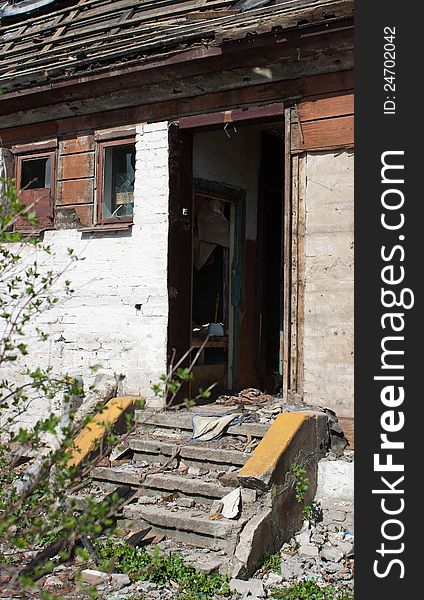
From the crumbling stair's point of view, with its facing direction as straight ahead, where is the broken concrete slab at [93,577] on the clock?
The broken concrete slab is roughly at 12 o'clock from the crumbling stair.

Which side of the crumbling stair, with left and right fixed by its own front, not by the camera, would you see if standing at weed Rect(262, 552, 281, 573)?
left

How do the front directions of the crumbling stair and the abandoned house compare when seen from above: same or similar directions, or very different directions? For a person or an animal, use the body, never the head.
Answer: same or similar directions

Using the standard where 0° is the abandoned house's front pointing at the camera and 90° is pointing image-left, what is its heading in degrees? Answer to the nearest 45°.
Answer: approximately 45°

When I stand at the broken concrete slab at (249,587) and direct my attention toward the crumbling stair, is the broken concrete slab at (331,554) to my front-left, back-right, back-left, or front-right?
front-right

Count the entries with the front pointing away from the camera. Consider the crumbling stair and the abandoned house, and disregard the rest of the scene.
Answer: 0

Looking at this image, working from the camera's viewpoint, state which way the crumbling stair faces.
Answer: facing the viewer and to the left of the viewer

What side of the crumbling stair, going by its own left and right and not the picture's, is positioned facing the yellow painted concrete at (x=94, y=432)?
right
